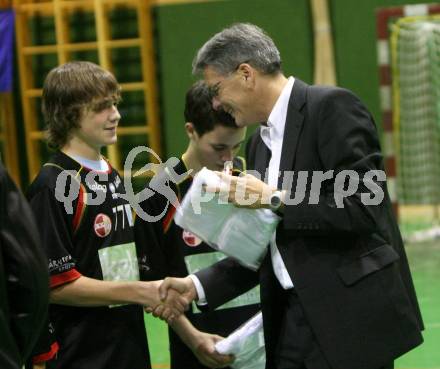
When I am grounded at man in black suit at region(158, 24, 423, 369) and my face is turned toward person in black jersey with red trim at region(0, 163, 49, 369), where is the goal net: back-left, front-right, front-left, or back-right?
back-right

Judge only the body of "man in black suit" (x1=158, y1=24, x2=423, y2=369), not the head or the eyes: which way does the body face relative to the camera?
to the viewer's left

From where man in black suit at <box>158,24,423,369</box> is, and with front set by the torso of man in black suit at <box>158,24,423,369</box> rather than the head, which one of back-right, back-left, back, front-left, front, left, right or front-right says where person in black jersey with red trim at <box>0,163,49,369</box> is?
front-left

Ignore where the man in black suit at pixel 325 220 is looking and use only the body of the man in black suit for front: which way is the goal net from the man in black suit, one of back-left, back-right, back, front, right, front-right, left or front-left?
right

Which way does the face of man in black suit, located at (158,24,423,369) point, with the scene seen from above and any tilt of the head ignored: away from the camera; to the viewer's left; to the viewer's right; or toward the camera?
to the viewer's left

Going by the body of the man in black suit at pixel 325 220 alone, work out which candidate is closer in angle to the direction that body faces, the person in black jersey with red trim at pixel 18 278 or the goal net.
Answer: the person in black jersey with red trim
